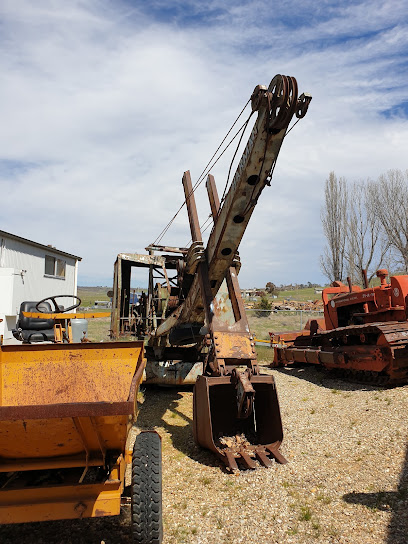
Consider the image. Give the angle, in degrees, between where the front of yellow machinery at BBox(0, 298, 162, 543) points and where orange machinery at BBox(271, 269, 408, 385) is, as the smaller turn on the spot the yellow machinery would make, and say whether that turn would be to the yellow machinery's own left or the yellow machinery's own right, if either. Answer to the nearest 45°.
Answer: approximately 135° to the yellow machinery's own left

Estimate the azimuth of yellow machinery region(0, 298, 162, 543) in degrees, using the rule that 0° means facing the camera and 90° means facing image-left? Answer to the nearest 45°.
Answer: approximately 0°

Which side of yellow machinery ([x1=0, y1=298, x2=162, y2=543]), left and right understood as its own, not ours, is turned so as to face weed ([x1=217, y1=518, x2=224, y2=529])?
left

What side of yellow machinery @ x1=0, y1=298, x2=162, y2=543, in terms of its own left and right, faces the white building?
back

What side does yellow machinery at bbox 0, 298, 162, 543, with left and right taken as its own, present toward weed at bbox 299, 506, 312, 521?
left
